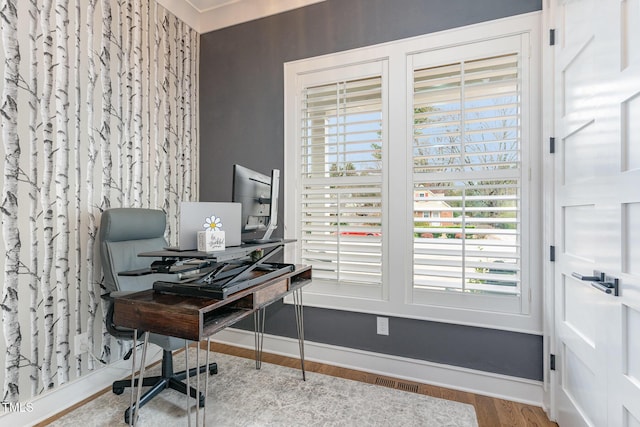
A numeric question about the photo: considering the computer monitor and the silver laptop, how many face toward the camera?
0

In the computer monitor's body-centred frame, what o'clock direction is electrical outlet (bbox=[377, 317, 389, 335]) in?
The electrical outlet is roughly at 4 o'clock from the computer monitor.

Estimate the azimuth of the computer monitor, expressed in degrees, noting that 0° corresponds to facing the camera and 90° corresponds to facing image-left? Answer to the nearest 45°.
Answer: approximately 135°

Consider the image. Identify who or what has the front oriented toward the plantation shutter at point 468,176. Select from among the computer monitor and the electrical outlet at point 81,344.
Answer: the electrical outlet

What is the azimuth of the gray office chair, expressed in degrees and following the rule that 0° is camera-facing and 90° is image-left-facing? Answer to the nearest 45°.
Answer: approximately 315°

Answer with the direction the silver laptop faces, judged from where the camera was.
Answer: facing away from the viewer and to the left of the viewer

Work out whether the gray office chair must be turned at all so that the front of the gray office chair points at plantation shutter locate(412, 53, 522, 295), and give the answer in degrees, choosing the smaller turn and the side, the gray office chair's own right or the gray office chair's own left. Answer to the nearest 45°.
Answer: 0° — it already faces it

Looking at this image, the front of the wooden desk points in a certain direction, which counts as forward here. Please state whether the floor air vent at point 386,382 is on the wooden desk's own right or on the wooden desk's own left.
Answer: on the wooden desk's own left

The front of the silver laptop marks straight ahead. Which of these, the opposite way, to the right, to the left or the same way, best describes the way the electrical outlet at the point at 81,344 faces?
the opposite way
